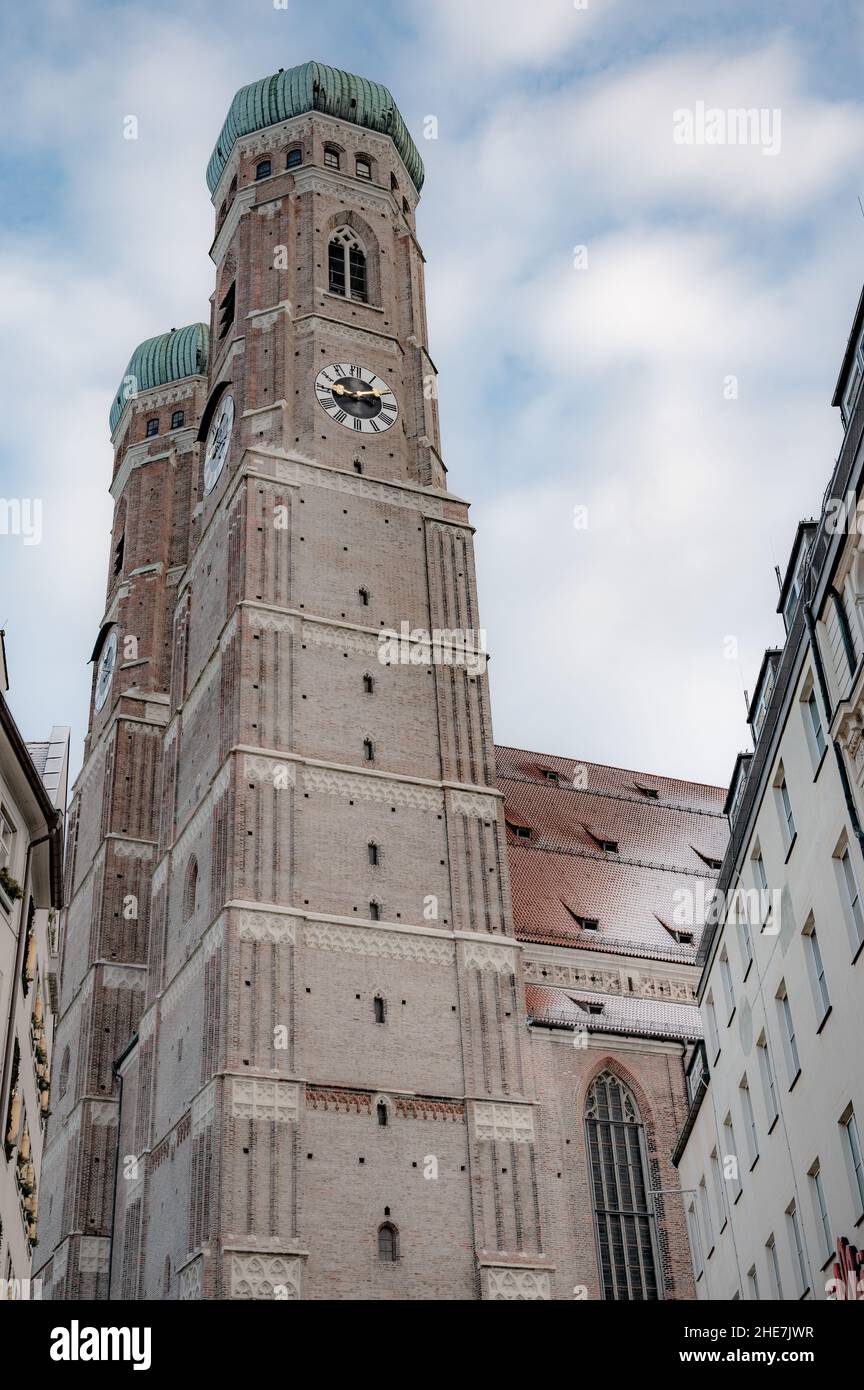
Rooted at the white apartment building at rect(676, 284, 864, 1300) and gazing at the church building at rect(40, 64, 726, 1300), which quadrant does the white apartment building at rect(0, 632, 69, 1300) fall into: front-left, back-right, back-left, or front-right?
front-left

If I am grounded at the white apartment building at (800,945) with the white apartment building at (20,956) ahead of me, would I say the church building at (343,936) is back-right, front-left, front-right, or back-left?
front-right

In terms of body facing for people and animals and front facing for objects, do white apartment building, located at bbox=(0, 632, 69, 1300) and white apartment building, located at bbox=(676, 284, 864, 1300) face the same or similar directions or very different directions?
very different directions

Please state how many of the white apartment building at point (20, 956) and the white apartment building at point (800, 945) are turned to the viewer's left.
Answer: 1

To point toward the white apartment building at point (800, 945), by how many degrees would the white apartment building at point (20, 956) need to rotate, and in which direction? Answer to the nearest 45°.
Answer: approximately 45° to its right

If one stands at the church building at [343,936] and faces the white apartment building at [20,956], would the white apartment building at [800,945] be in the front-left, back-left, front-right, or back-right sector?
front-left

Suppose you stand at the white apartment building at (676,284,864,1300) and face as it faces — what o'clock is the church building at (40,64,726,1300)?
The church building is roughly at 2 o'clock from the white apartment building.

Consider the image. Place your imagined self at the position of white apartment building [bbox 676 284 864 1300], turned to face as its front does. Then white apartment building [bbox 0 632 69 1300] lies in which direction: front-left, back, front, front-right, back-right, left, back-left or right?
front

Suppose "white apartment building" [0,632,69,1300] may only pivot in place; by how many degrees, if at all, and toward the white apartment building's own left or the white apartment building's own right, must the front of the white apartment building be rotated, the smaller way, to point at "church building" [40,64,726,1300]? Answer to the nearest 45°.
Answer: approximately 45° to the white apartment building's own left

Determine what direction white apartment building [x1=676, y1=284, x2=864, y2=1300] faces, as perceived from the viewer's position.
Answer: facing to the left of the viewer

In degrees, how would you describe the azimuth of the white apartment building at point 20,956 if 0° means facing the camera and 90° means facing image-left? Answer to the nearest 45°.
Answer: approximately 270°
